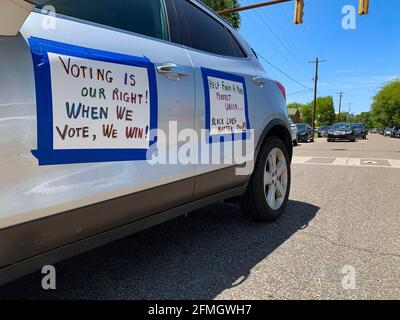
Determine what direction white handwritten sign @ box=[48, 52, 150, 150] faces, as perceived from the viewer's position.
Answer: facing the viewer and to the right of the viewer

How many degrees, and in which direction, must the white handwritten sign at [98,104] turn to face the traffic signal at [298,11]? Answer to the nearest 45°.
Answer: approximately 90° to its left

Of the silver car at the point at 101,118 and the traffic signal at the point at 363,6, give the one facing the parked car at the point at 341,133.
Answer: the traffic signal

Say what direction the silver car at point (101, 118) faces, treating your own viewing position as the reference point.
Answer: facing the viewer and to the left of the viewer
